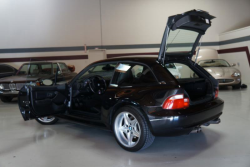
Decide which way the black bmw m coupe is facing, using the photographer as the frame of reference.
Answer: facing away from the viewer and to the left of the viewer

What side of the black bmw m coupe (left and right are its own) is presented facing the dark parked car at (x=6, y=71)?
front
